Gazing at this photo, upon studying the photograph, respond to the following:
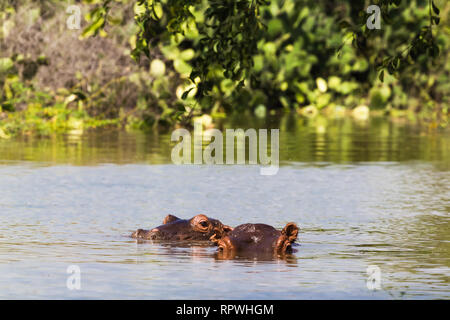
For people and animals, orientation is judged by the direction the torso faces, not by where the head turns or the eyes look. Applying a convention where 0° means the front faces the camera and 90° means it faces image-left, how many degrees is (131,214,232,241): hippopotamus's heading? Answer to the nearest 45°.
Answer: approximately 45°

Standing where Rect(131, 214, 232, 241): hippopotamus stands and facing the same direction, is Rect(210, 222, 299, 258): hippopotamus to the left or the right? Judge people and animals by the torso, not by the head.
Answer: on its left
